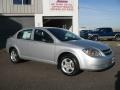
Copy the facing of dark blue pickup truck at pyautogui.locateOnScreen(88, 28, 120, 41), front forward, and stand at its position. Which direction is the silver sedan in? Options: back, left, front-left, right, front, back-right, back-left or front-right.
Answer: left

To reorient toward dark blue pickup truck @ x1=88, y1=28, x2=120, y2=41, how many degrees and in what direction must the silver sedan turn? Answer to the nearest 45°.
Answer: approximately 135° to its left

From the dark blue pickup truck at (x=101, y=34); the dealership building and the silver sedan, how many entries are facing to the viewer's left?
1

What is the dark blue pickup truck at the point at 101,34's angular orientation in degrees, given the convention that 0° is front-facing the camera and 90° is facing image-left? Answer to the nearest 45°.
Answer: approximately 90°

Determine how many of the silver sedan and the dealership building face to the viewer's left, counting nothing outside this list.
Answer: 0

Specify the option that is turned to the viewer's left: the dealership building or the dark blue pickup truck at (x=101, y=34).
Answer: the dark blue pickup truck

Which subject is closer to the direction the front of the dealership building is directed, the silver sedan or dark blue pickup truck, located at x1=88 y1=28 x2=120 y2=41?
the silver sedan

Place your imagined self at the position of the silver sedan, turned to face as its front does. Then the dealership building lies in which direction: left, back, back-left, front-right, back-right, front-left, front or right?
back-left

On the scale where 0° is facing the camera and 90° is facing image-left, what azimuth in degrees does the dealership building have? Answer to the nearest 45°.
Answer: approximately 0°

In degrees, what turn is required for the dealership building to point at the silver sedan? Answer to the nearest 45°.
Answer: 0° — it already faces it
